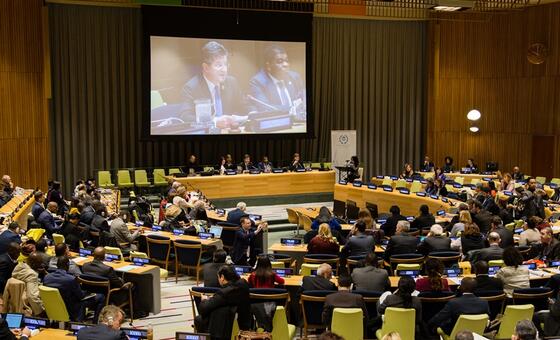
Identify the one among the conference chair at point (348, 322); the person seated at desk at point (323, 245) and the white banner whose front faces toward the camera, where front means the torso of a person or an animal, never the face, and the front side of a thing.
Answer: the white banner

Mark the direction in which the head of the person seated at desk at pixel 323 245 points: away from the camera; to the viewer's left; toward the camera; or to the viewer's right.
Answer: away from the camera

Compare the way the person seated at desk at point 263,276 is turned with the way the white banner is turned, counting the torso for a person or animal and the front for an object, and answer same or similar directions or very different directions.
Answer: very different directions

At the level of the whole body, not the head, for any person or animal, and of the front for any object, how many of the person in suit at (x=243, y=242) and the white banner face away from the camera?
0

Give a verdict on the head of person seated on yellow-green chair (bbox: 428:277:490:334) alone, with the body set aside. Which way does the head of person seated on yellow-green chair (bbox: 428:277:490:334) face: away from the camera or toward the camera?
away from the camera

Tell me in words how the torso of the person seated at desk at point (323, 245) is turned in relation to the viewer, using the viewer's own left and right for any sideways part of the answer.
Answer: facing away from the viewer

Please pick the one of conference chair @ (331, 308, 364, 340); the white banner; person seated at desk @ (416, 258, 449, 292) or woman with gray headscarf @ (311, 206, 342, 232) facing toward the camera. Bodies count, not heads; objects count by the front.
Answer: the white banner

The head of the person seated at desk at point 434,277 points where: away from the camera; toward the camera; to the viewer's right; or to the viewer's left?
away from the camera

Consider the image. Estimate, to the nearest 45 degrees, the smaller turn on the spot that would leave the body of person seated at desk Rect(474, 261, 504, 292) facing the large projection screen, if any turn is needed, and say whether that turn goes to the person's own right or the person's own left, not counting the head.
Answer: approximately 45° to the person's own left

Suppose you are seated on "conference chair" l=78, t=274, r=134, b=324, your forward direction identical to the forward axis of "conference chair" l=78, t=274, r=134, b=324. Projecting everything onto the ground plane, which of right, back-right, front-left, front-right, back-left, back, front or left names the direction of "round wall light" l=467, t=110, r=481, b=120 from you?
front

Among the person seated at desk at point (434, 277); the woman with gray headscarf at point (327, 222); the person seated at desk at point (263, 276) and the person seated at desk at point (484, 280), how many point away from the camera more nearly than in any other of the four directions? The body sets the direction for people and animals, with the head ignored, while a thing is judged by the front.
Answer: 4

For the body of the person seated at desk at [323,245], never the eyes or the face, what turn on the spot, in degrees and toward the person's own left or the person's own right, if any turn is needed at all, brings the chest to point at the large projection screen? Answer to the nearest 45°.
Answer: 0° — they already face it

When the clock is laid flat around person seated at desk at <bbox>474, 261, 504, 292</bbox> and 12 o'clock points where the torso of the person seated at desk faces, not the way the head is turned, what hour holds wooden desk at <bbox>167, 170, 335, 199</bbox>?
The wooden desk is roughly at 11 o'clock from the person seated at desk.

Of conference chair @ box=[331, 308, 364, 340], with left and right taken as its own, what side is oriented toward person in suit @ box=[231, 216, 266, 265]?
front

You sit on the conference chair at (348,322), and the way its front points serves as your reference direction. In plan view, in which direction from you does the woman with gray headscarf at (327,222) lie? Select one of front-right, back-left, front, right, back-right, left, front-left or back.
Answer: front

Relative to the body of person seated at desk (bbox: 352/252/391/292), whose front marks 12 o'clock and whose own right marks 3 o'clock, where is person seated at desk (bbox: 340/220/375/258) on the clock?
person seated at desk (bbox: 340/220/375/258) is roughly at 12 o'clock from person seated at desk (bbox: 352/252/391/292).

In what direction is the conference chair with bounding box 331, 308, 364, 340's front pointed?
away from the camera

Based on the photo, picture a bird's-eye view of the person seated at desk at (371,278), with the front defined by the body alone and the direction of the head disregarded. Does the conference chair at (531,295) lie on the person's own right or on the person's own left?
on the person's own right

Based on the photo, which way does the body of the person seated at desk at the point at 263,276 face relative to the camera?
away from the camera
